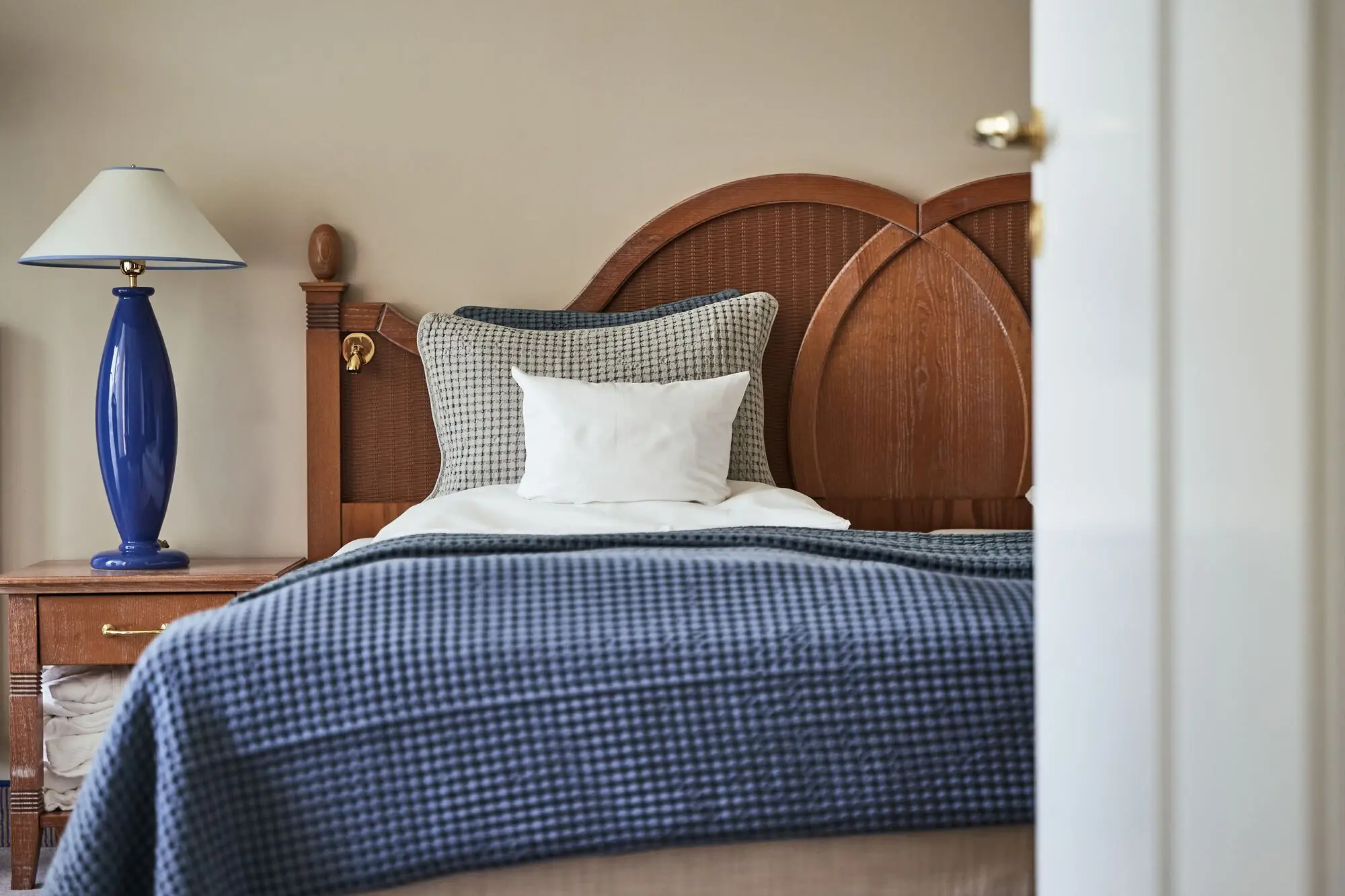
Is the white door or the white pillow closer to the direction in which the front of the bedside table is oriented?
the white door

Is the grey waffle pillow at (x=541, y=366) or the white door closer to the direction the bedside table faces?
the white door

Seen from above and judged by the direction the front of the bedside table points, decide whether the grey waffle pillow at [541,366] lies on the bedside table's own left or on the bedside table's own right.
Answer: on the bedside table's own left

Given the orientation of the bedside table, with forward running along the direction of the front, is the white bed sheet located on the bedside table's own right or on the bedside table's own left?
on the bedside table's own left

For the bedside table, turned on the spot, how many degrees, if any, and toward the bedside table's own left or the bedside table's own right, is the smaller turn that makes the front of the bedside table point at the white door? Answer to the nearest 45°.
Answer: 0° — it already faces it

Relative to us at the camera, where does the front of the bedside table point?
facing the viewer

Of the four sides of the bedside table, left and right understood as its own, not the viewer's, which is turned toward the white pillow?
left
